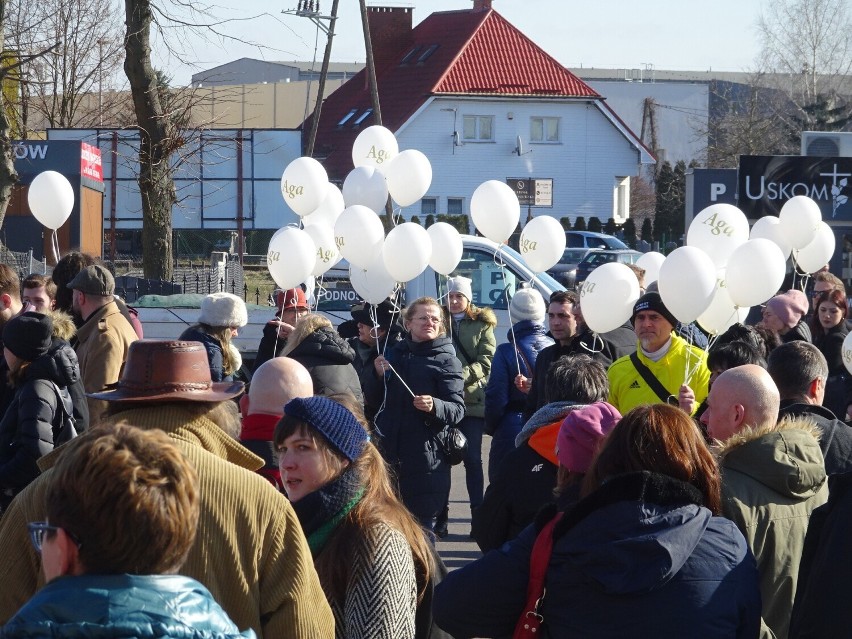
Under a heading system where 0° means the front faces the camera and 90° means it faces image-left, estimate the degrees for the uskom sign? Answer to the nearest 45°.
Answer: approximately 0°

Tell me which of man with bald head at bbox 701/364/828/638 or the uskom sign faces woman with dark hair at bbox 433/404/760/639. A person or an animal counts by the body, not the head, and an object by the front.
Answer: the uskom sign

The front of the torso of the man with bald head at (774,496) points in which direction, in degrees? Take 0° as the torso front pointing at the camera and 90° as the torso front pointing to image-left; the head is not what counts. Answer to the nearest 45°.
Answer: approximately 135°

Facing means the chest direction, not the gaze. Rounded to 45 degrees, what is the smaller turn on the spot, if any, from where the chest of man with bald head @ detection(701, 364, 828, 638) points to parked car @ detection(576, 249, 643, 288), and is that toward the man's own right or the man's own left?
approximately 45° to the man's own right

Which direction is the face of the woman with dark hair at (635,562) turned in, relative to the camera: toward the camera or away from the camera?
away from the camera

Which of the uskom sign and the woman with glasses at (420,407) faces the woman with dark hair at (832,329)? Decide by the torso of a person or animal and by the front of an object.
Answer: the uskom sign

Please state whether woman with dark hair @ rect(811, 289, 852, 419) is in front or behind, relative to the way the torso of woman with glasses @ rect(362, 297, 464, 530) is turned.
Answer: behind

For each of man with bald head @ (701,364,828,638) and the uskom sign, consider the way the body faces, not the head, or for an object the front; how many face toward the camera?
1

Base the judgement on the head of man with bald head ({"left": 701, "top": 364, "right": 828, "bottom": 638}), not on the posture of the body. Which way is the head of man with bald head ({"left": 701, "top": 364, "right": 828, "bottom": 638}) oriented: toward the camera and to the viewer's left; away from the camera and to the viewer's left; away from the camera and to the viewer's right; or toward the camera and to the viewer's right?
away from the camera and to the viewer's left

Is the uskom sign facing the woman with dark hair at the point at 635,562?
yes

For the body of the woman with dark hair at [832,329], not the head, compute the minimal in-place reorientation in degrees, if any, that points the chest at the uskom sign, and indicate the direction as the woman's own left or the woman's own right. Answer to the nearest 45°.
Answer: approximately 135° to the woman's own right
